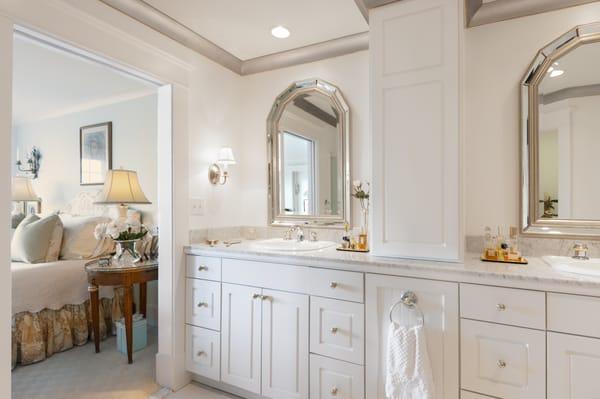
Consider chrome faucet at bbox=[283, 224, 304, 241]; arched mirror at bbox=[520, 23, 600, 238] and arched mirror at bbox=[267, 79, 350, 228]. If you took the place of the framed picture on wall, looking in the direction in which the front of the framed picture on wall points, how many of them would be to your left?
3

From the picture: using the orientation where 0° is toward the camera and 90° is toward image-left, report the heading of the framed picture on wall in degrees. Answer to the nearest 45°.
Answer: approximately 45°

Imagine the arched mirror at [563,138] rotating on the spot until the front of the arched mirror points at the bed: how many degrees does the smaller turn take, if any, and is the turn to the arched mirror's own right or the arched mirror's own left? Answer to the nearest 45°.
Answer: approximately 45° to the arched mirror's own right

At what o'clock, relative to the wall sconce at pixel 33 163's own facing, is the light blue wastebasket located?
The light blue wastebasket is roughly at 10 o'clock from the wall sconce.

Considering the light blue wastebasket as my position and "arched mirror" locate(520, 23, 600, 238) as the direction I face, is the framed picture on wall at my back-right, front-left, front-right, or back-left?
back-left

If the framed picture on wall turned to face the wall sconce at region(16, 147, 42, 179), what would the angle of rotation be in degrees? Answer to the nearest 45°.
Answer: approximately 90° to its right

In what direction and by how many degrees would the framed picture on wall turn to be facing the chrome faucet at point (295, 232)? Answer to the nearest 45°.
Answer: approximately 90° to its left

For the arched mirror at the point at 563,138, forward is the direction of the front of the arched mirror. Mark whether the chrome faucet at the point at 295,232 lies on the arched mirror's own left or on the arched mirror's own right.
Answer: on the arched mirror's own right

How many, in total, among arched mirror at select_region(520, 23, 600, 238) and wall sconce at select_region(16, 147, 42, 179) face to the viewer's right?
0

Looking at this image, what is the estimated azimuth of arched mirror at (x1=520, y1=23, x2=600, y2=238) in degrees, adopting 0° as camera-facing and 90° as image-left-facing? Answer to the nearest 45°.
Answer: approximately 0°

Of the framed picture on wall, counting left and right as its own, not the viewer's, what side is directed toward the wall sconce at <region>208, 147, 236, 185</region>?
left
